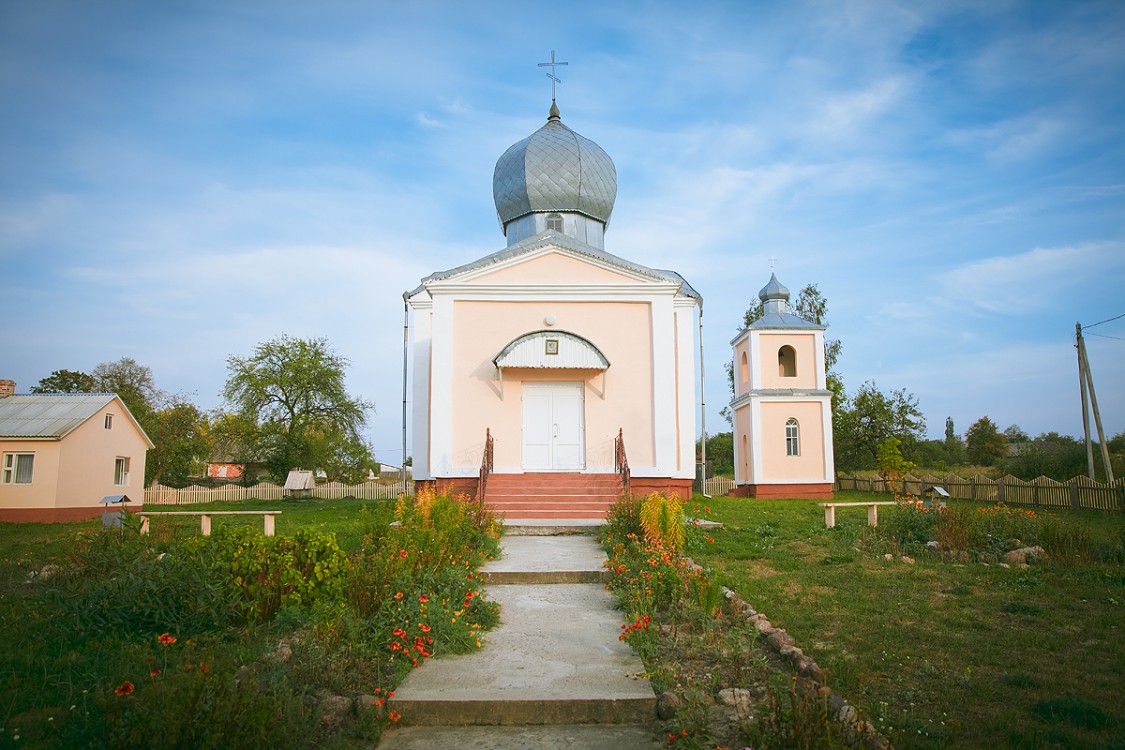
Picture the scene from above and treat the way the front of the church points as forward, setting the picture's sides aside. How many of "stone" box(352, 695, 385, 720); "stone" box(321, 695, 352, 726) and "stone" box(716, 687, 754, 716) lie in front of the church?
3

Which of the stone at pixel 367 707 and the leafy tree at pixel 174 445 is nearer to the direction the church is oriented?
the stone

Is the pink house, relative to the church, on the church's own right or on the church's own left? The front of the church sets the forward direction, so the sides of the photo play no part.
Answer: on the church's own right

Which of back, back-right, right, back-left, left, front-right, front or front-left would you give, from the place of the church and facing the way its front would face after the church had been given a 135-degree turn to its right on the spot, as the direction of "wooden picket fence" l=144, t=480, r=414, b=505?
front

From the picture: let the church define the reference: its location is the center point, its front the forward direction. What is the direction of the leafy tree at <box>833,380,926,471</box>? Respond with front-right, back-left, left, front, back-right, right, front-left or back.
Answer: back-left

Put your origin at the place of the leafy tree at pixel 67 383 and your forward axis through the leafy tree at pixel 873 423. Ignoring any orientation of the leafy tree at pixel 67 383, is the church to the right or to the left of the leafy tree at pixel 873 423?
right

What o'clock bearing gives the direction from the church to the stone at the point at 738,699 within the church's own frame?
The stone is roughly at 12 o'clock from the church.

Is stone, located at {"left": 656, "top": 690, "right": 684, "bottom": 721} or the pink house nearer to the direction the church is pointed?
the stone

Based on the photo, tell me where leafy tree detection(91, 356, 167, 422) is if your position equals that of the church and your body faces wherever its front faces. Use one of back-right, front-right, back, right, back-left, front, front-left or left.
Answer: back-right

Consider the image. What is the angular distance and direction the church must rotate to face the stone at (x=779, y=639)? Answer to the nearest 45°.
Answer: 0° — it already faces it

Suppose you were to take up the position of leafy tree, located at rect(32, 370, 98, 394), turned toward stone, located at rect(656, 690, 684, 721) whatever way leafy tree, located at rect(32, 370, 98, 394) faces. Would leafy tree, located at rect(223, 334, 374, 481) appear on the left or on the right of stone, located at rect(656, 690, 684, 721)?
left

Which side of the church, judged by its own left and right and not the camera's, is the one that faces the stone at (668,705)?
front

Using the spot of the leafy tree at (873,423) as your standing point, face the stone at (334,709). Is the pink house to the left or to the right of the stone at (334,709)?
right

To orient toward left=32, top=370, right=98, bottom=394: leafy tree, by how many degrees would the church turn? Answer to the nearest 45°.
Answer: approximately 135° to its right

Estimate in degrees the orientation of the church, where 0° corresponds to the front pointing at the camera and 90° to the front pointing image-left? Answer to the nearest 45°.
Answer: approximately 0°
